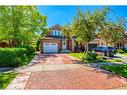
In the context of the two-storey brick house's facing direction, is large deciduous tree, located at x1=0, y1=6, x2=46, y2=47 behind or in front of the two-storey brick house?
in front

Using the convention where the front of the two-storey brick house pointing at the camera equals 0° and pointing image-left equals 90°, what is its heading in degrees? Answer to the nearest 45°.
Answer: approximately 0°

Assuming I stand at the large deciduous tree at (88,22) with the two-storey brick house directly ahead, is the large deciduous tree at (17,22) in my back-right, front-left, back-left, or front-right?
front-left
